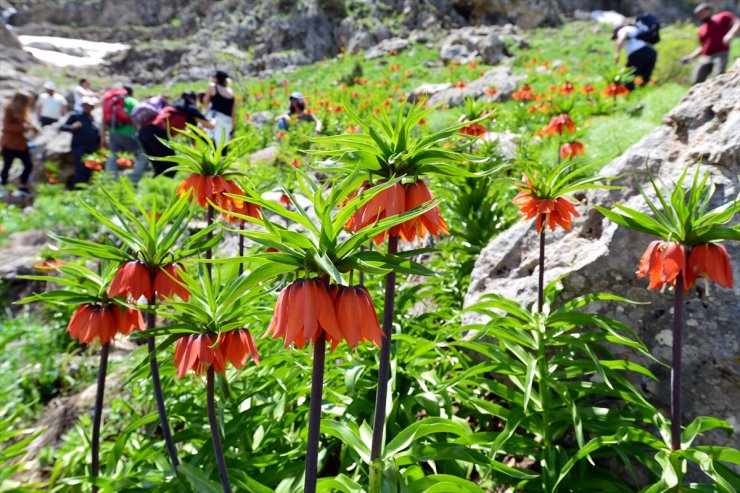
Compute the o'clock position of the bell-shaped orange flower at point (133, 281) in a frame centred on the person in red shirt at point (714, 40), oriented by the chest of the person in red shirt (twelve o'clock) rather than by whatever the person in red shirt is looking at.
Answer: The bell-shaped orange flower is roughly at 11 o'clock from the person in red shirt.

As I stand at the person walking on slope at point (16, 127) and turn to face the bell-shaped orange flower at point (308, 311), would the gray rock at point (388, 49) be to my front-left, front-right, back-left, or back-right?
back-left

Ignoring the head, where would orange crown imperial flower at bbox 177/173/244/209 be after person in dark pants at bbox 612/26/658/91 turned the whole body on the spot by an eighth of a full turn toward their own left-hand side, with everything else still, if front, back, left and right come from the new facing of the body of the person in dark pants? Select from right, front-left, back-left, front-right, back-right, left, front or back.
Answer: front-left

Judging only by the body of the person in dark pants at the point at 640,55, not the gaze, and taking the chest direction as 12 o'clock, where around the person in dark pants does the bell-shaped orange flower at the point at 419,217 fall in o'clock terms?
The bell-shaped orange flower is roughly at 9 o'clock from the person in dark pants.

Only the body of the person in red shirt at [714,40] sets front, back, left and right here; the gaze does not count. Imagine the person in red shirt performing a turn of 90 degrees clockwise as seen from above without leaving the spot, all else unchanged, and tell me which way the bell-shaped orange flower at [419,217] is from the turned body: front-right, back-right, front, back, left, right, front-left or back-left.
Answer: back-left

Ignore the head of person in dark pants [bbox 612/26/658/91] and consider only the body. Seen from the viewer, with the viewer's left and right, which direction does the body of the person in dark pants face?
facing to the left of the viewer

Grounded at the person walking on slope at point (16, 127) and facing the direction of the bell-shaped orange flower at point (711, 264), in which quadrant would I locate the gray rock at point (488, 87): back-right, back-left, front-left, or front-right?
front-left
